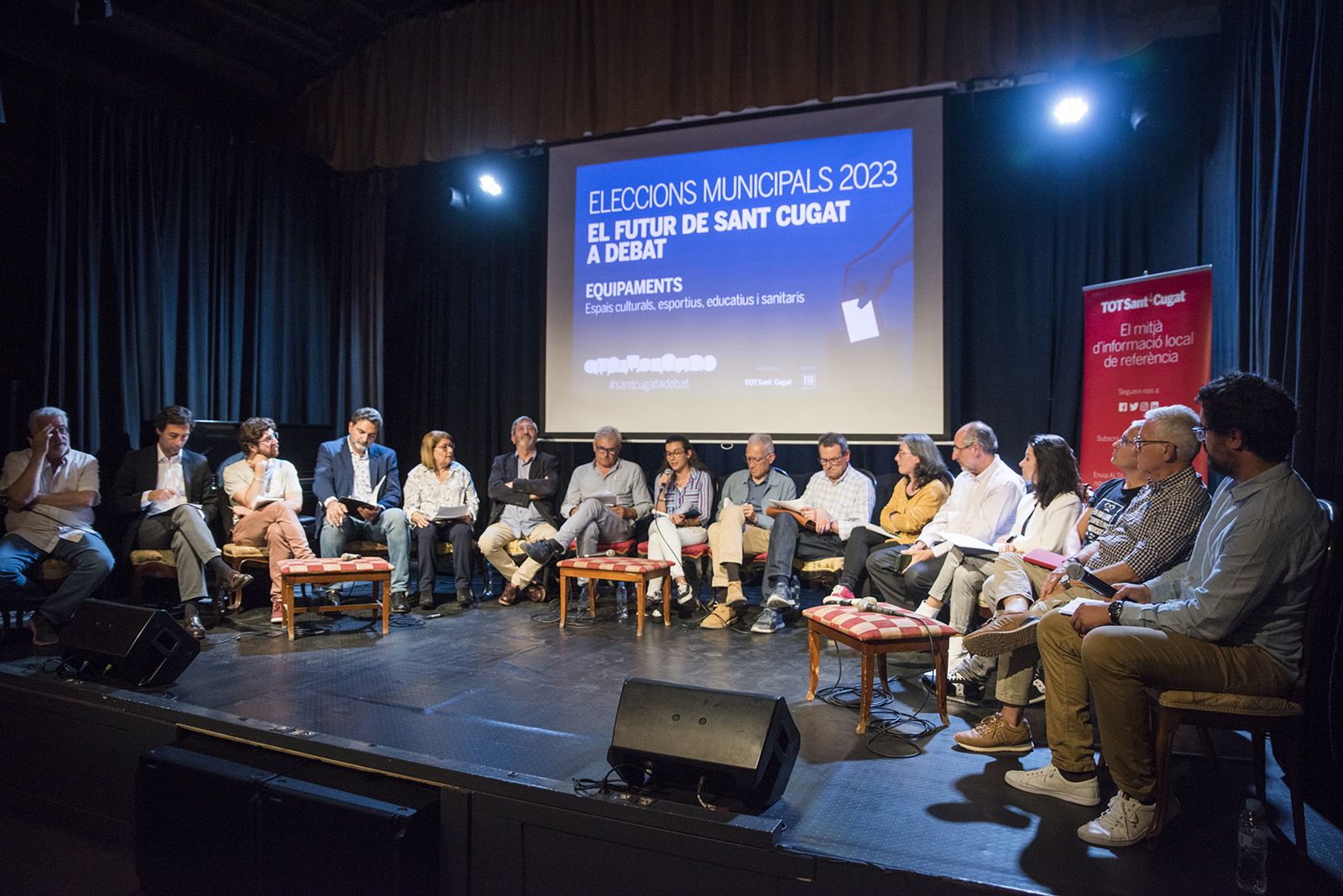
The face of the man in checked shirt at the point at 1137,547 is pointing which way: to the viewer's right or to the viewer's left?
to the viewer's left

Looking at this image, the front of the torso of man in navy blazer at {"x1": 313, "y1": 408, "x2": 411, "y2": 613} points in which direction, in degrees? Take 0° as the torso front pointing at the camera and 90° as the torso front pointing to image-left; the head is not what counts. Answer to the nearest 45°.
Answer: approximately 0°

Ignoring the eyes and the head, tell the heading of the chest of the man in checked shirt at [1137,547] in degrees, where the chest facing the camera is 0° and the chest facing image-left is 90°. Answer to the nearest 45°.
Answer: approximately 90°

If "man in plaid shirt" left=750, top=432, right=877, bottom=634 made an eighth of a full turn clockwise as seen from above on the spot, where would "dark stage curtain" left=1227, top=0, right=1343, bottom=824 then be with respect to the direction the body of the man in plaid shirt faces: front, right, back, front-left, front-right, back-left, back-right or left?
back-left

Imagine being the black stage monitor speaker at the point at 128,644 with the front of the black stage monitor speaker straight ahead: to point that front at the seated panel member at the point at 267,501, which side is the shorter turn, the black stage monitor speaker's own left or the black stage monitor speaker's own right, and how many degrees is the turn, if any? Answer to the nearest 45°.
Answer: approximately 45° to the black stage monitor speaker's own left

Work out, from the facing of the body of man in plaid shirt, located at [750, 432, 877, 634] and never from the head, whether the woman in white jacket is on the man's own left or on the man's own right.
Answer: on the man's own left

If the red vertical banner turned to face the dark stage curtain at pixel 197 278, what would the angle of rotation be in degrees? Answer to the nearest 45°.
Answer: approximately 45° to its right

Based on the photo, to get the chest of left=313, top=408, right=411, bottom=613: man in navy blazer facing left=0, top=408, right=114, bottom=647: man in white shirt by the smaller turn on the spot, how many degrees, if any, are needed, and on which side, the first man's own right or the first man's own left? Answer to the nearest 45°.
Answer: approximately 45° to the first man's own right

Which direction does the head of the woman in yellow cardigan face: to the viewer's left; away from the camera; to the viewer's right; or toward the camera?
to the viewer's left

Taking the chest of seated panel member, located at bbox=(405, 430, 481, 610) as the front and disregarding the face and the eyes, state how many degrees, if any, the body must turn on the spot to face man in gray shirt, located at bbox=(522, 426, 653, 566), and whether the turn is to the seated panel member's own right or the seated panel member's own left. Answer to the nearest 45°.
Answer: approximately 90° to the seated panel member's own left

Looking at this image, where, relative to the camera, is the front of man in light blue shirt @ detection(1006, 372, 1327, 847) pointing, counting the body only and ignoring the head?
to the viewer's left

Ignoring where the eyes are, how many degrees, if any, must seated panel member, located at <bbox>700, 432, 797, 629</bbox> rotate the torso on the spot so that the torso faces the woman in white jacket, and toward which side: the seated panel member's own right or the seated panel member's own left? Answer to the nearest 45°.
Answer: approximately 90° to the seated panel member's own left

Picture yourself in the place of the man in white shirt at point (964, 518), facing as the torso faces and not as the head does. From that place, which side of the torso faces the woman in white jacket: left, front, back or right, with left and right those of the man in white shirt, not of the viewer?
left
